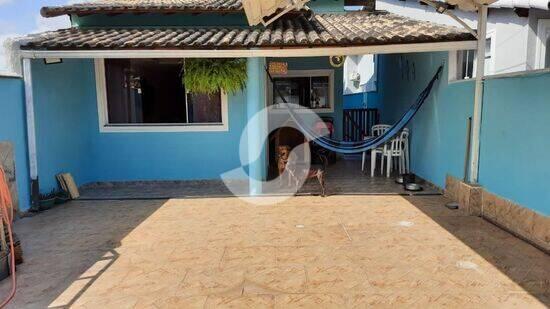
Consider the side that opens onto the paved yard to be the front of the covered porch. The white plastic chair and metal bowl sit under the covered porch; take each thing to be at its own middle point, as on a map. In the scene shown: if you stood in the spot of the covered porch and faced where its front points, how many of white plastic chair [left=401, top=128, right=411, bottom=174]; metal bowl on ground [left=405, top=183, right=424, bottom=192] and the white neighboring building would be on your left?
3

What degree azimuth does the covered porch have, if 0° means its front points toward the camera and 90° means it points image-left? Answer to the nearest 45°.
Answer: approximately 0°

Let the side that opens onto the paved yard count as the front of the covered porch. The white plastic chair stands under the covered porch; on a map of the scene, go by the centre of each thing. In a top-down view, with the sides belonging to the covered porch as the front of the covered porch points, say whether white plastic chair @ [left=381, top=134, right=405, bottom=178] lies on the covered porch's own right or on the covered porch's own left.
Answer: on the covered porch's own left

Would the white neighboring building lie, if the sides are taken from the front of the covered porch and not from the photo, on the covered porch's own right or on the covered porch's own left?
on the covered porch's own left

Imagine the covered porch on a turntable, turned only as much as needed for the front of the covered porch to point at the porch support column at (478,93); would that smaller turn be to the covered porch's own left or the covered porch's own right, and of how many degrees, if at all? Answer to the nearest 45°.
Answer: approximately 45° to the covered porch's own left

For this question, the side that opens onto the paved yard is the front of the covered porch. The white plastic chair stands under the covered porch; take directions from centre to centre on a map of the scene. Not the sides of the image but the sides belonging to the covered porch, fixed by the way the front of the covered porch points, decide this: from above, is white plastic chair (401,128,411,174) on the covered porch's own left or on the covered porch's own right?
on the covered porch's own left
